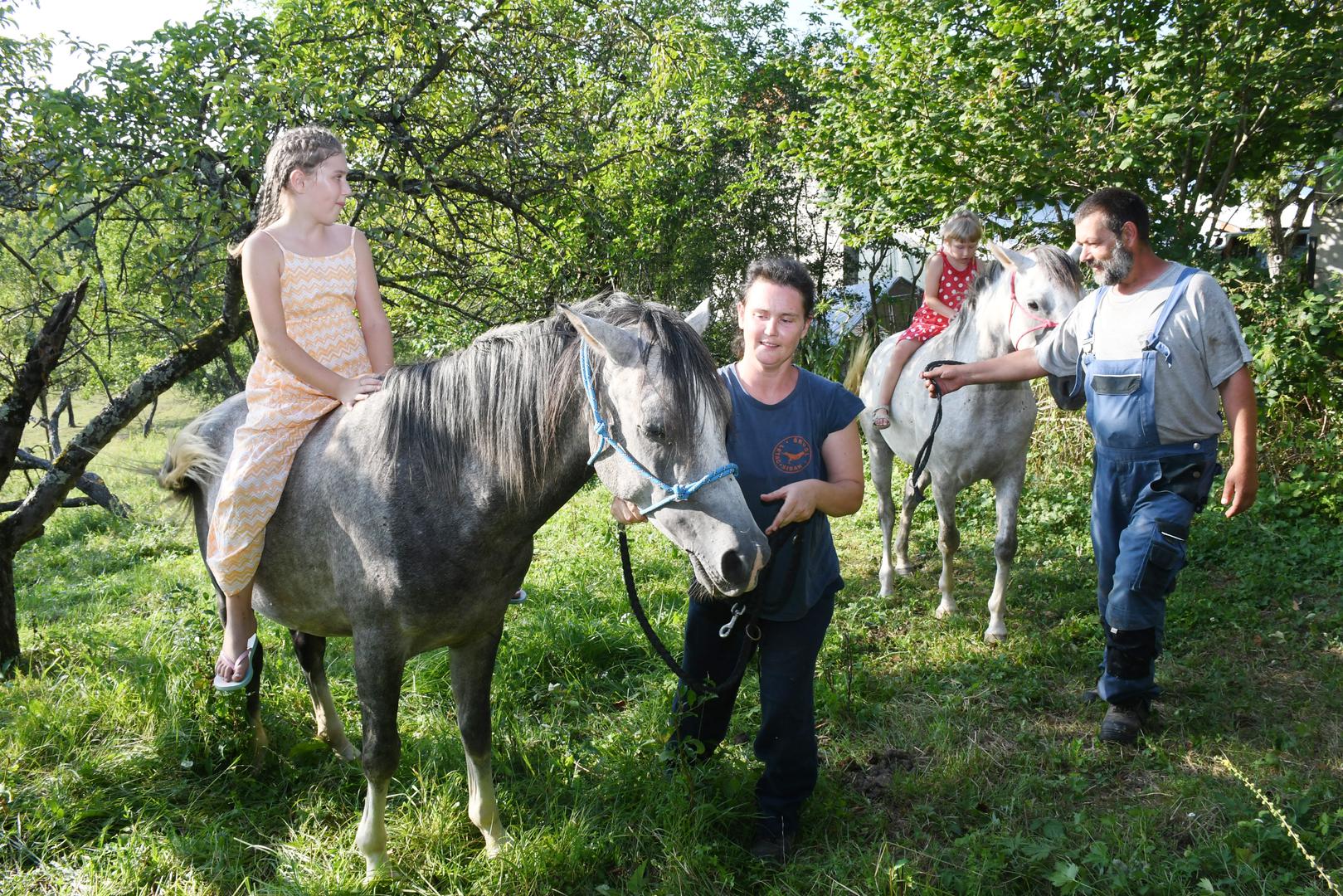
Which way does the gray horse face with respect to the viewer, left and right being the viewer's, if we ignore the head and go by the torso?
facing the viewer and to the right of the viewer

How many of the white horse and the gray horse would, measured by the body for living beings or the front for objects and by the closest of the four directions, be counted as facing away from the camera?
0

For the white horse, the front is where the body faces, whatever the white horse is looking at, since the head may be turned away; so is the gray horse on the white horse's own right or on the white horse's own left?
on the white horse's own right
